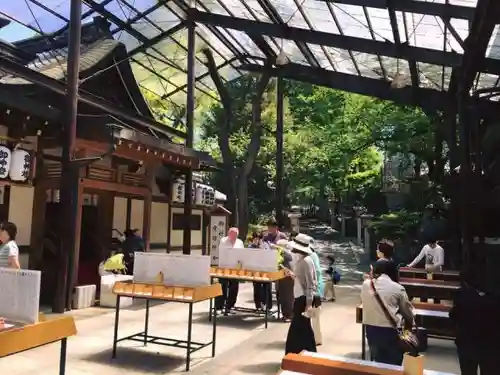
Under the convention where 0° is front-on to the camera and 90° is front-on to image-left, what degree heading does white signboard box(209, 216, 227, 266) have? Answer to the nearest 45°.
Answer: approximately 0°

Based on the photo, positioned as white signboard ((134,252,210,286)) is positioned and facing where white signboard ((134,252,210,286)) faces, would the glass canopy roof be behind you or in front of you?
behind

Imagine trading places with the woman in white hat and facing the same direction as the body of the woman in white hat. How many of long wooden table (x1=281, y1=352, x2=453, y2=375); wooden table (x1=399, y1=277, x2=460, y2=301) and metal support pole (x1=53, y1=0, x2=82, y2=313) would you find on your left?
1

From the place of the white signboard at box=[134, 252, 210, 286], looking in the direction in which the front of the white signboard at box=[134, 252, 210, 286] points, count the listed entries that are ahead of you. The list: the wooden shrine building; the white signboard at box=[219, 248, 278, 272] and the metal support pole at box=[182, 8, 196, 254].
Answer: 0

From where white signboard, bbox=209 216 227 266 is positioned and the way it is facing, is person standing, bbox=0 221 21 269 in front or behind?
in front

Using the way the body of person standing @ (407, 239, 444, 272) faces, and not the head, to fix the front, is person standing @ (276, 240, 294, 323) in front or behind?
in front

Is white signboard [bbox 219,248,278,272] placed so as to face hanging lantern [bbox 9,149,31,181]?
no

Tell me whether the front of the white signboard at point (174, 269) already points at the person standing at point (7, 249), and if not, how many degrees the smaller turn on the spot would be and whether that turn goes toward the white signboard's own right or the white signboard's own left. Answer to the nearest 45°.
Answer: approximately 90° to the white signboard's own right

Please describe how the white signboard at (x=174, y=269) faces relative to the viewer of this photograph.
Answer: facing the viewer

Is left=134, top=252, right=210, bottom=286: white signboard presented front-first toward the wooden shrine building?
no

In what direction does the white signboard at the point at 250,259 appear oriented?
toward the camera

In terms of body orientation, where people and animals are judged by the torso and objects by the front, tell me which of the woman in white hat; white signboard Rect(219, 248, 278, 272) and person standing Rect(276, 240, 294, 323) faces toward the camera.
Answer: the white signboard
